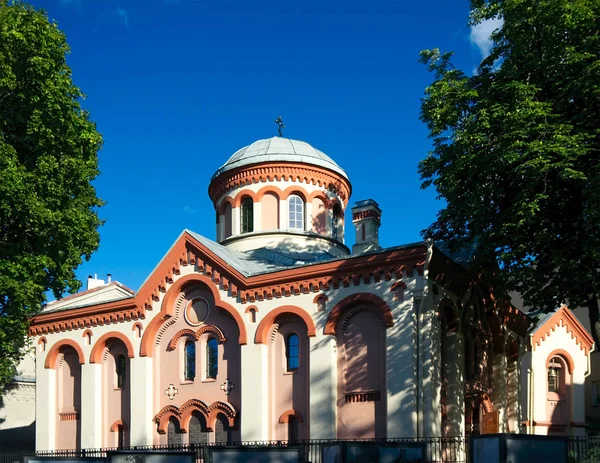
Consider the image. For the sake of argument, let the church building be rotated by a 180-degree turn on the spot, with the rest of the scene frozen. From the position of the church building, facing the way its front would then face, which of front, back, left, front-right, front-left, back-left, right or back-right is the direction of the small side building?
right
